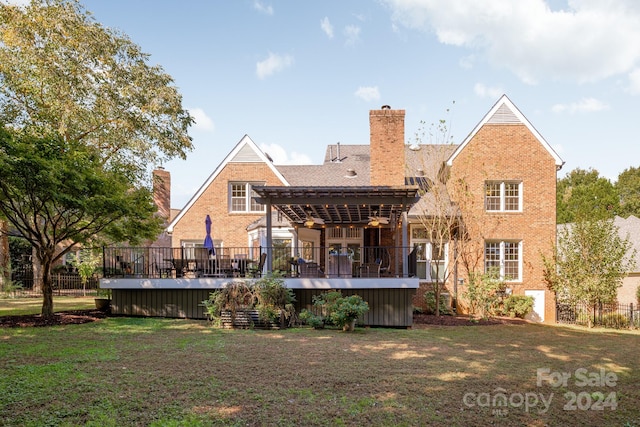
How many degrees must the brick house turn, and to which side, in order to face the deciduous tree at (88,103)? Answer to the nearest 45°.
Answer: approximately 90° to its left

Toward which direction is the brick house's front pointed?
away from the camera

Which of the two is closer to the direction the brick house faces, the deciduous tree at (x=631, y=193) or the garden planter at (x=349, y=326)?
the deciduous tree
